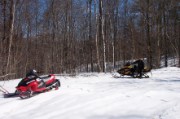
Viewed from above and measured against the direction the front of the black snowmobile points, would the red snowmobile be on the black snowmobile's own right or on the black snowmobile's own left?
on the black snowmobile's own left

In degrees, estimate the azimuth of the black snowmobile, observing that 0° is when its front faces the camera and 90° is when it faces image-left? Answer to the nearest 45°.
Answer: approximately 90°
